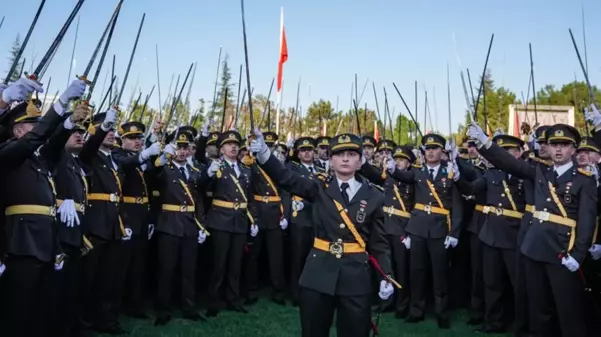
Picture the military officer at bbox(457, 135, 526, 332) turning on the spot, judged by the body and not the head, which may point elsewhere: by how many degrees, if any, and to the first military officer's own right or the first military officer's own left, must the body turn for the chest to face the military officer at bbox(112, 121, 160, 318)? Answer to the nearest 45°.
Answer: approximately 45° to the first military officer's own right

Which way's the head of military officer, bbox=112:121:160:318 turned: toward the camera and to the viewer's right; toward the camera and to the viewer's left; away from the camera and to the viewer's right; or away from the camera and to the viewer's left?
toward the camera and to the viewer's right

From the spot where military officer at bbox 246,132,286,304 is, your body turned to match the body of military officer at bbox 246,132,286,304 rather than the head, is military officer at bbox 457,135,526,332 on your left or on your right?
on your left

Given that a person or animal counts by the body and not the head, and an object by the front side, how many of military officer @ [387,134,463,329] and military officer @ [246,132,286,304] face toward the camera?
2

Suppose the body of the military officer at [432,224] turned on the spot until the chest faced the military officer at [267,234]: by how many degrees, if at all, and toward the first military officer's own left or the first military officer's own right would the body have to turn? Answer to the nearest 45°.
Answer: approximately 90° to the first military officer's own right

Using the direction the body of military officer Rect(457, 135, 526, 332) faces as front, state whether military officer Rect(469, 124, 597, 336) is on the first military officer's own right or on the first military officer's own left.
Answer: on the first military officer's own left

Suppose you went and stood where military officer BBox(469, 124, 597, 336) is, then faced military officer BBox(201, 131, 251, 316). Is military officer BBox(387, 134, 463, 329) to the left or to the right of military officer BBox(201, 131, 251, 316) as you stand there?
right
